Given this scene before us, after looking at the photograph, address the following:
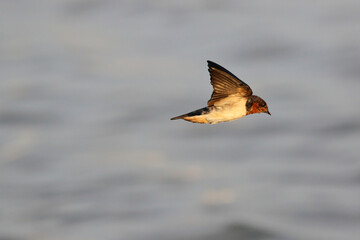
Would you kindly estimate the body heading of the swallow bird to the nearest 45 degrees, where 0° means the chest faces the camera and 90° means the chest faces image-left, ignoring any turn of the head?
approximately 270°
